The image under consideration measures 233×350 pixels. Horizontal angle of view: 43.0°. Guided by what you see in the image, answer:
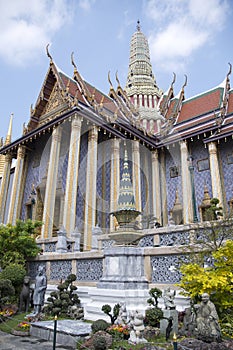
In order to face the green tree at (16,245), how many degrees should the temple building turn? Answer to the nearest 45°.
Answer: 0° — it already faces it

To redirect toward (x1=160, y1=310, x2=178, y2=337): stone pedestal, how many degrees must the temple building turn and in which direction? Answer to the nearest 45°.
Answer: approximately 45° to its left

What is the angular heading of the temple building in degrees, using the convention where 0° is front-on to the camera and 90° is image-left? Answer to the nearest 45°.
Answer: approximately 45°

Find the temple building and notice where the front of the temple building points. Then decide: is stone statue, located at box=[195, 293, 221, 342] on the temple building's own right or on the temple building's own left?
on the temple building's own left
